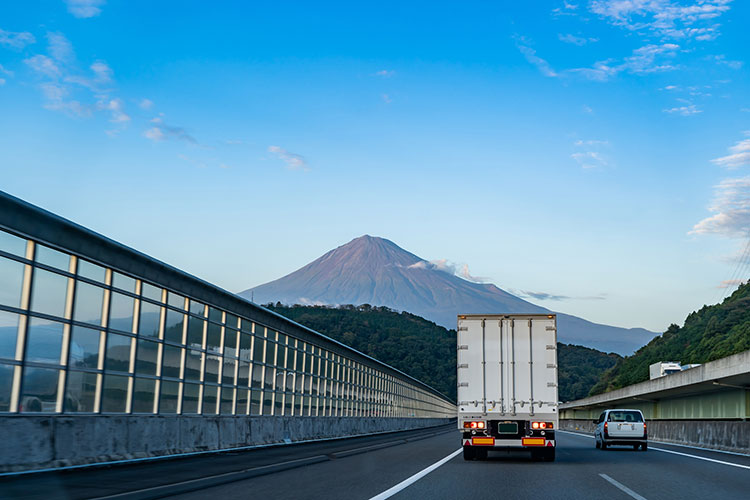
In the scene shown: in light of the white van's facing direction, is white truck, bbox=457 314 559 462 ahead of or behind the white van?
behind

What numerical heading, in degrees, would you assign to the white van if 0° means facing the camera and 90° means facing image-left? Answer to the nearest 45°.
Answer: approximately 180°

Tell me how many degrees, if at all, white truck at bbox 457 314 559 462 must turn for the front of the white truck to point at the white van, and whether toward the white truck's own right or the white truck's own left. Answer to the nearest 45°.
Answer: approximately 45° to the white truck's own right

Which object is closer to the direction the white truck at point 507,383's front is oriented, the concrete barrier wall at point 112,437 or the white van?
the white van

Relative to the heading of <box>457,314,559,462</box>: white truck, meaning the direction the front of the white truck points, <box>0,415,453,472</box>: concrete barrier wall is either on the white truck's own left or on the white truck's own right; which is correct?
on the white truck's own left

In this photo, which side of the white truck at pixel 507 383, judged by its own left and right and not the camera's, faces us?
back

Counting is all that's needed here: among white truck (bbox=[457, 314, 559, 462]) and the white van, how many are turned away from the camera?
2

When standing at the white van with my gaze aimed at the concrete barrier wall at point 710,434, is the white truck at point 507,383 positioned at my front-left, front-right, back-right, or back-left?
back-right
